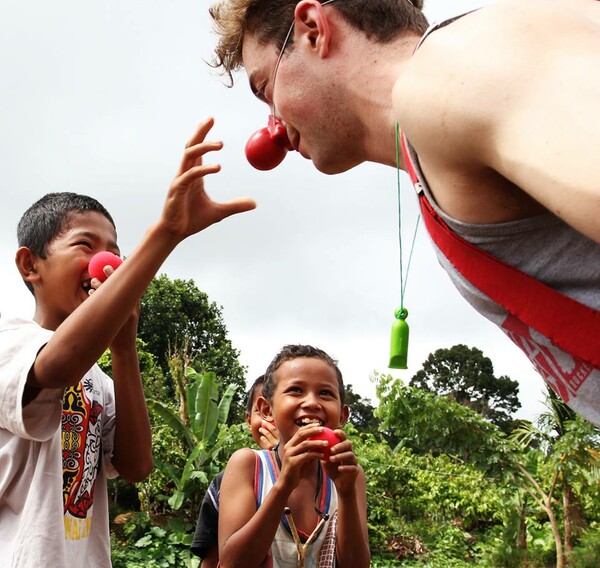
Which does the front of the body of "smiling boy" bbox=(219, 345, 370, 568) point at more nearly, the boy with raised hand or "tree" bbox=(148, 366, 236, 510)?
the boy with raised hand

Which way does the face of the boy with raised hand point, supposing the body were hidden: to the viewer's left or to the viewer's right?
to the viewer's right

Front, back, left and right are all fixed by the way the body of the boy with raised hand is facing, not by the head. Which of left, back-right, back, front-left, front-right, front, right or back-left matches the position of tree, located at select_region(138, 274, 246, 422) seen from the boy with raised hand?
back-left

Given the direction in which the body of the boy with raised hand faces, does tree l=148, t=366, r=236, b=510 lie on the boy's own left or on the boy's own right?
on the boy's own left

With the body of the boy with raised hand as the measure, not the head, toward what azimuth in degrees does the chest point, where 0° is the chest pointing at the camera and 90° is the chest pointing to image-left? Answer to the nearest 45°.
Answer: approximately 315°

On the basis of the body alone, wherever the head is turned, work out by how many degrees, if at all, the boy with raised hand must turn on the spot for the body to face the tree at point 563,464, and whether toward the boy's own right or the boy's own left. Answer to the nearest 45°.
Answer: approximately 90° to the boy's own left

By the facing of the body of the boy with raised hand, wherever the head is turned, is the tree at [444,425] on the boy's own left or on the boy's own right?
on the boy's own left

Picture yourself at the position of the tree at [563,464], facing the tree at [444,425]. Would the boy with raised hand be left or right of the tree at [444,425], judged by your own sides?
left

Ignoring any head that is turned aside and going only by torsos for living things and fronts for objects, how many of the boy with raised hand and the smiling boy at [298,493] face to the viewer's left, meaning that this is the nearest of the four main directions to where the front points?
0

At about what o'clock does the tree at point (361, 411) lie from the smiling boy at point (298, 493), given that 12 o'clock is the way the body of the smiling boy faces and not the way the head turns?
The tree is roughly at 6 o'clock from the smiling boy.

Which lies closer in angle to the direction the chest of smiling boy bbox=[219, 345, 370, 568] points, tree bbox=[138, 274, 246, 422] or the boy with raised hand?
the boy with raised hand

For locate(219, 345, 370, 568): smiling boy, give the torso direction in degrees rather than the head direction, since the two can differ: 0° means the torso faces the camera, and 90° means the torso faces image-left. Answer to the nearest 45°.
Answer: approximately 0°
